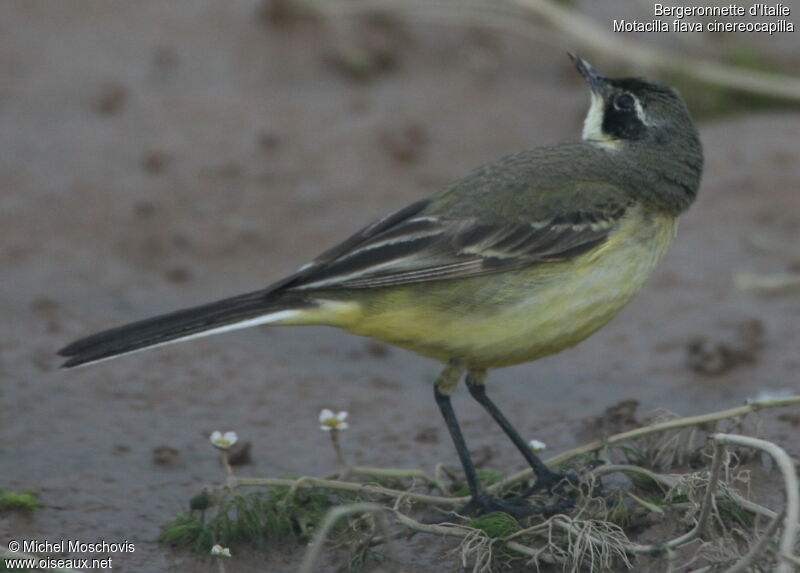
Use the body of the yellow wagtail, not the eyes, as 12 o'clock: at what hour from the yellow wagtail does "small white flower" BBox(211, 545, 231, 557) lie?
The small white flower is roughly at 6 o'clock from the yellow wagtail.

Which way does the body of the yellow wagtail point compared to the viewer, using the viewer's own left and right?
facing to the right of the viewer

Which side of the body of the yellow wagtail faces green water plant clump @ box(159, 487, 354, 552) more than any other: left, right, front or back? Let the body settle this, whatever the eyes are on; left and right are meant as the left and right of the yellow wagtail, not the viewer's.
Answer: back
